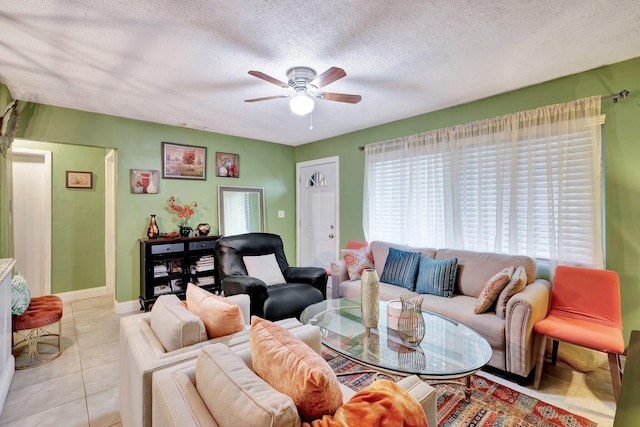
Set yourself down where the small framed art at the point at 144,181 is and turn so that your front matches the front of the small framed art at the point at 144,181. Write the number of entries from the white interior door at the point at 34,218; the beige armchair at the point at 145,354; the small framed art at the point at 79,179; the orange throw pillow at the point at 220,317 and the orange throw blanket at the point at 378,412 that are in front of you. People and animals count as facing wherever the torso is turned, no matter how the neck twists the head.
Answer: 3

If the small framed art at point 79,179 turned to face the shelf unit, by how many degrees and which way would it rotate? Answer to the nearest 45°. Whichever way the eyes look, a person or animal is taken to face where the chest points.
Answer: approximately 45° to its left

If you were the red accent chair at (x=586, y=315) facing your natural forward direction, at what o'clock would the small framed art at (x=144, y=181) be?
The small framed art is roughly at 1 o'clock from the red accent chair.

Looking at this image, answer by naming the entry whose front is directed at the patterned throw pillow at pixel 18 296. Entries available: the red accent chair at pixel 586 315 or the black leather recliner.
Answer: the red accent chair

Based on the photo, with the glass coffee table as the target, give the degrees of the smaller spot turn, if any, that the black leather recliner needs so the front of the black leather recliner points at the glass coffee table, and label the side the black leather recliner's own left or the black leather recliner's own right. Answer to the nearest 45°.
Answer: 0° — it already faces it

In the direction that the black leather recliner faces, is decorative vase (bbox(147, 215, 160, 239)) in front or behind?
behind

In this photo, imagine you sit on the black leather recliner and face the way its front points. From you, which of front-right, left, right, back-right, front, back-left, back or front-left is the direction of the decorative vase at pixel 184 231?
back

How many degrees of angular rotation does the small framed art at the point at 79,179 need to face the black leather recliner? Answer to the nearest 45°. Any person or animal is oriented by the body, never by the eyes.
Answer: approximately 45° to its left

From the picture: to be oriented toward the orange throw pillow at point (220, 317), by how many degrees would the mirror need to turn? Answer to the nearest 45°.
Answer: approximately 45° to its right

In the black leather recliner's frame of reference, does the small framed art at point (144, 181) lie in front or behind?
behind

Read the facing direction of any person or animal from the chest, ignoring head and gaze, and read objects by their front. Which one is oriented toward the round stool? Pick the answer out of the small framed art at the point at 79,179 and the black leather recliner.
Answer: the small framed art
